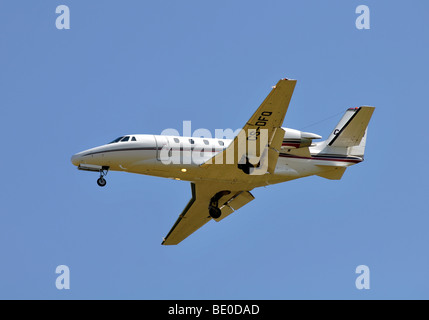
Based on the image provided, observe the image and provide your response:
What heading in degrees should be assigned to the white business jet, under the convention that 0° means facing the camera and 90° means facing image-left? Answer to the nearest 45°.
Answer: approximately 90°
